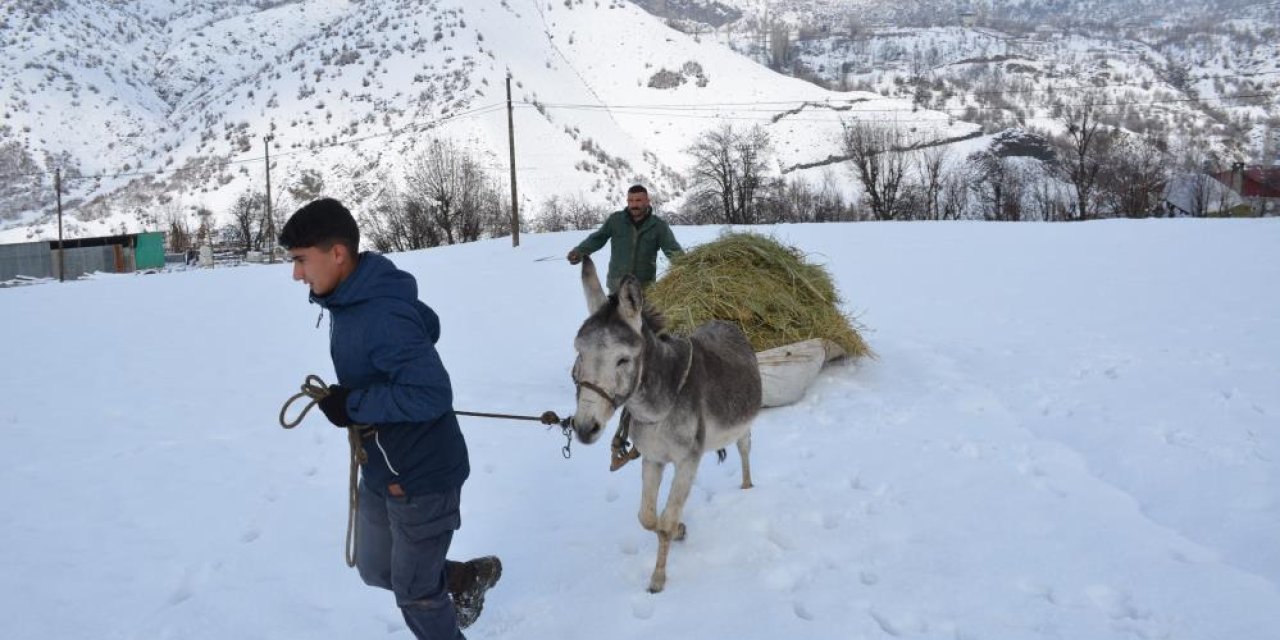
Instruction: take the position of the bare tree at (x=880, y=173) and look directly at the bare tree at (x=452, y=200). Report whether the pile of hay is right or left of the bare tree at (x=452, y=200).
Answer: left

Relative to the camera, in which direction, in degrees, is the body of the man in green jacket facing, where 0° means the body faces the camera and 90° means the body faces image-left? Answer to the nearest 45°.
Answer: approximately 0°

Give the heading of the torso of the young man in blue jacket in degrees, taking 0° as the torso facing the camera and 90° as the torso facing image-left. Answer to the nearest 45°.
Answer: approximately 90°

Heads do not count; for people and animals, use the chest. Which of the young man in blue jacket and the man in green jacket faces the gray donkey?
the man in green jacket

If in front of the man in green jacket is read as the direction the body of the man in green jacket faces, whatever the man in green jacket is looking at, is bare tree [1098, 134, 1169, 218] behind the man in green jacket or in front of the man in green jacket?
behind

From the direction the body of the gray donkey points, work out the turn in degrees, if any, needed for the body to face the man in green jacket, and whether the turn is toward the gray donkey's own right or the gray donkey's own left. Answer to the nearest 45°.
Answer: approximately 135° to the gray donkey's own right

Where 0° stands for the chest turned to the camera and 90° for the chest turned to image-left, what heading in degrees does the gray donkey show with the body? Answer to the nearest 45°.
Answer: approximately 45°

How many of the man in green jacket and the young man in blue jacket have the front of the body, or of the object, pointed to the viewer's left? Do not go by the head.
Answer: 1
